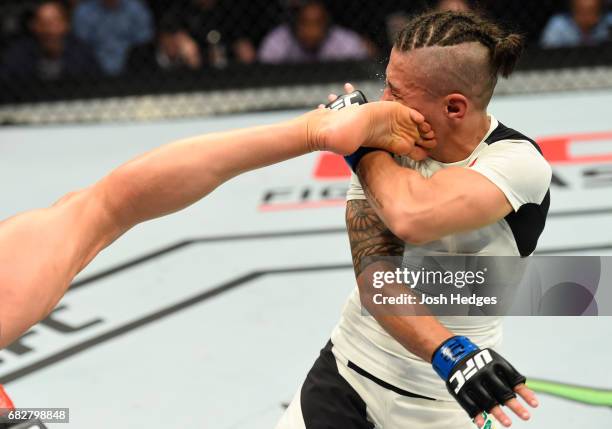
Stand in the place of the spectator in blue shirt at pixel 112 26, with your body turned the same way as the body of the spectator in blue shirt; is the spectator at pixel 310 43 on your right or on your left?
on your left

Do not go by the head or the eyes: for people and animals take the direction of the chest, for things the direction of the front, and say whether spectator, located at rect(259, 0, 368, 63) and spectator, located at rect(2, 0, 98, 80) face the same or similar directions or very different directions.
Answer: same or similar directions

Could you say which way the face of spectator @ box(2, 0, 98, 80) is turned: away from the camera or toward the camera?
toward the camera

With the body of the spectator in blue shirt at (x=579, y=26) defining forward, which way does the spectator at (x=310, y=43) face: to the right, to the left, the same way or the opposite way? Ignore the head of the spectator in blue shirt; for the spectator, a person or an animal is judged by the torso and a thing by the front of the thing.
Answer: the same way

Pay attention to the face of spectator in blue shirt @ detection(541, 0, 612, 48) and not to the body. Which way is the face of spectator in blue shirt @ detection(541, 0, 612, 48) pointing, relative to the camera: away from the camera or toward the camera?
toward the camera

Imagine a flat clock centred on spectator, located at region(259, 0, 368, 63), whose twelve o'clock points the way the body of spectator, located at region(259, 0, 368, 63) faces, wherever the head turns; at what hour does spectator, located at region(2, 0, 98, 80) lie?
spectator, located at region(2, 0, 98, 80) is roughly at 3 o'clock from spectator, located at region(259, 0, 368, 63).

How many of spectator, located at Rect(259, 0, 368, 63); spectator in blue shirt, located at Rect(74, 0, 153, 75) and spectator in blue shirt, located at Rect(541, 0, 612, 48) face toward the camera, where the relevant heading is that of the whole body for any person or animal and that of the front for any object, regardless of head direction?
3

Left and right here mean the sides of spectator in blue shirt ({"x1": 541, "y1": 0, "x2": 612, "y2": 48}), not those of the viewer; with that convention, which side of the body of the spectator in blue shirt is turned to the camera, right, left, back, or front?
front

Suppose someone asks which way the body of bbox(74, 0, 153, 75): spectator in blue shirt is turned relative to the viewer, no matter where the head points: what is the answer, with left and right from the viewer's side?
facing the viewer

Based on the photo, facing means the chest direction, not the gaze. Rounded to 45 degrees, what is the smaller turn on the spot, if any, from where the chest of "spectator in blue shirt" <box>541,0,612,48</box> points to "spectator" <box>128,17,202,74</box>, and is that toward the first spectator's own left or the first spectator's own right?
approximately 90° to the first spectator's own right

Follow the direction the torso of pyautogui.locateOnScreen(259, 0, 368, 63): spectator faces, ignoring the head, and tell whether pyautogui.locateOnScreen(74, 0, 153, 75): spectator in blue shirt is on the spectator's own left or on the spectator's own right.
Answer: on the spectator's own right

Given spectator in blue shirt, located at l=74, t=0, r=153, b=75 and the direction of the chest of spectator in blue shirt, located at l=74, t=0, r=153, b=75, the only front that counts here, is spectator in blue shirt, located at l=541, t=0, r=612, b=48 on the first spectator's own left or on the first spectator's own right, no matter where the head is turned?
on the first spectator's own left

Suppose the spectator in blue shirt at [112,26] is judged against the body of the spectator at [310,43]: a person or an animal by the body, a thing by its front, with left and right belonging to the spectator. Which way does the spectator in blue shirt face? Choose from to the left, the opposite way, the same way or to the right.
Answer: the same way

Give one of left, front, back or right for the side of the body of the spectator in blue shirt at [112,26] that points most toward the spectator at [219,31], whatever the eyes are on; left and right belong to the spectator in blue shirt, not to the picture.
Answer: left

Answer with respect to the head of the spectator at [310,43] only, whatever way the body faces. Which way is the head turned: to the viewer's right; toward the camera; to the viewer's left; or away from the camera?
toward the camera

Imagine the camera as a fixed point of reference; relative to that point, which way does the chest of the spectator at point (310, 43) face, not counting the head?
toward the camera
